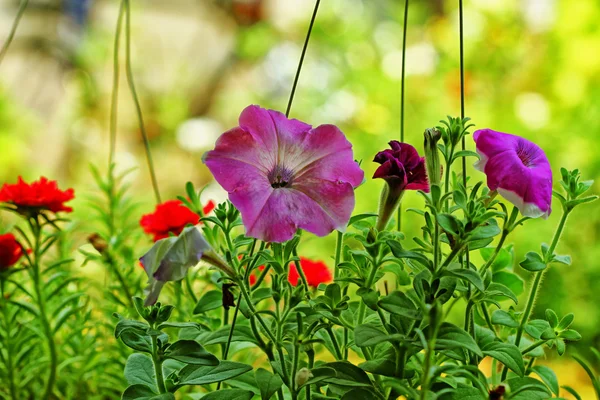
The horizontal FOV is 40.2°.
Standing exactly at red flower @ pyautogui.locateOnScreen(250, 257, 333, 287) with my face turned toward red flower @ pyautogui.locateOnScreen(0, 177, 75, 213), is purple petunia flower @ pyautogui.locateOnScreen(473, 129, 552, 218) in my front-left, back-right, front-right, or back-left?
back-left

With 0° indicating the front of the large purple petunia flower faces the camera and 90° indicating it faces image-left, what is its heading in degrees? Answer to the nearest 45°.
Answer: approximately 0°
